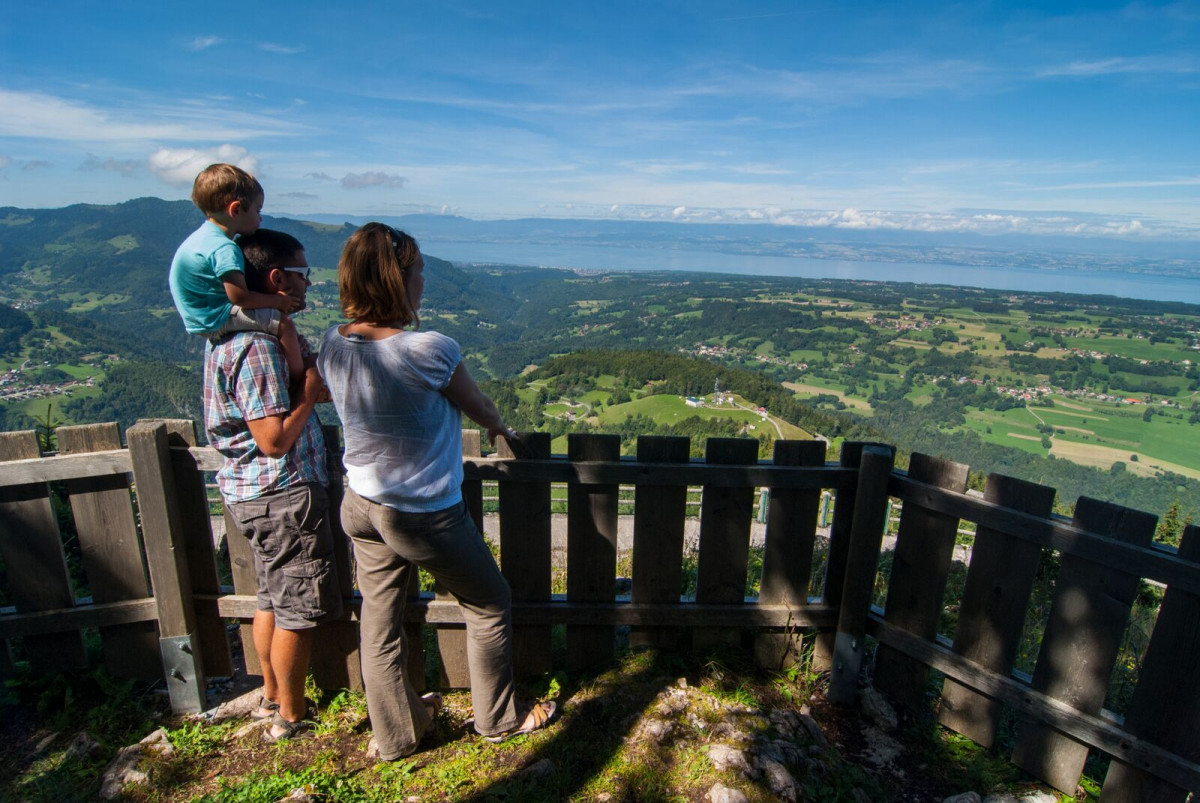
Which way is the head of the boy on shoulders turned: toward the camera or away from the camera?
away from the camera

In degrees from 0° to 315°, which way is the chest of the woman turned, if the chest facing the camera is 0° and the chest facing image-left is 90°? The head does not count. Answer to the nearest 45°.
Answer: approximately 225°

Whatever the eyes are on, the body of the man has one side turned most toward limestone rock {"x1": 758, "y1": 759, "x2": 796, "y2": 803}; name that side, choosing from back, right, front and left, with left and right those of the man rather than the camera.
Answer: right

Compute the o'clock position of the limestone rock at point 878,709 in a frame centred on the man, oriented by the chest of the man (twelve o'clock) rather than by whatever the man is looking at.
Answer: The limestone rock is roughly at 2 o'clock from the man.

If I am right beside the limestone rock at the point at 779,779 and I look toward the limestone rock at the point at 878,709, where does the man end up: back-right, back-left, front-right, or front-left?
back-left

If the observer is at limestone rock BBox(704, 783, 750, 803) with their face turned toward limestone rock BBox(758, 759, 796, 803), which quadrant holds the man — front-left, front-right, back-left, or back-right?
back-left

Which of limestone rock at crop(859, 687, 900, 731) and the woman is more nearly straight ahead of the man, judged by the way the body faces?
the limestone rock

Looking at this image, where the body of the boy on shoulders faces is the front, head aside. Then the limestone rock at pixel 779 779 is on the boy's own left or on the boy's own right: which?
on the boy's own right

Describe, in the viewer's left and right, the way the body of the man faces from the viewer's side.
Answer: facing away from the viewer and to the right of the viewer

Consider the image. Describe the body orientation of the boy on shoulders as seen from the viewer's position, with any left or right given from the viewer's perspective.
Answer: facing away from the viewer and to the right of the viewer

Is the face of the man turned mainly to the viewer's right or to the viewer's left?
to the viewer's right
